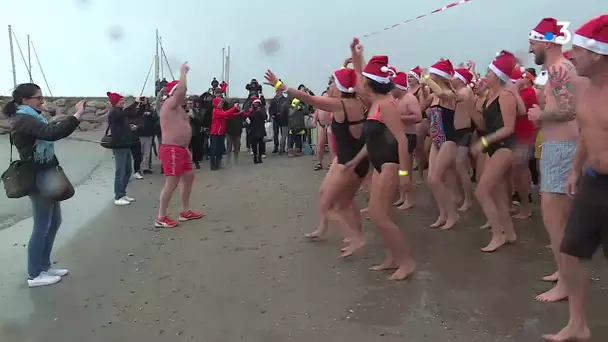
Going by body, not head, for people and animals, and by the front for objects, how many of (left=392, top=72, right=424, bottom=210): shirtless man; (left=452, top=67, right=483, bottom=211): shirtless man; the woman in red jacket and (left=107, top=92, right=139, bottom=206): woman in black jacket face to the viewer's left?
2

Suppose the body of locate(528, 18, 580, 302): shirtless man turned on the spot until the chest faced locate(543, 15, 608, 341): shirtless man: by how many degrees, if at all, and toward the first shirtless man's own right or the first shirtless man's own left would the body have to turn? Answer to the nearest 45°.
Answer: approximately 90° to the first shirtless man's own left

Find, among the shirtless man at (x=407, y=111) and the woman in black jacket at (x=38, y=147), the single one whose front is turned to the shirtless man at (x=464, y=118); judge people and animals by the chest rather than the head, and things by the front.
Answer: the woman in black jacket

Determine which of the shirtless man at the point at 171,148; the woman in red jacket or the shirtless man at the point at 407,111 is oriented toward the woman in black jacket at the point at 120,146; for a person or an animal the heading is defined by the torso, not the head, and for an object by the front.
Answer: the shirtless man at the point at 407,111

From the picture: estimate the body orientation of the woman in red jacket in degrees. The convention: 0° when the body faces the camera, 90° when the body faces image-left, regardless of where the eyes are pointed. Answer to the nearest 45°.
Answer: approximately 270°

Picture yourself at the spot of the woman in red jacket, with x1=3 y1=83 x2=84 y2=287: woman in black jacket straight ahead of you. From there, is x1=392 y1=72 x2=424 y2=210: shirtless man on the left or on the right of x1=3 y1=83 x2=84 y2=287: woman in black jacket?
left

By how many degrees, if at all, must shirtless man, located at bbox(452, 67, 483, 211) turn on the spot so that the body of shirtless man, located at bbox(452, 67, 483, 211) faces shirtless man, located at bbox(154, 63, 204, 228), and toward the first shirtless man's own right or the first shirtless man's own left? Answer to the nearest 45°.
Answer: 0° — they already face them

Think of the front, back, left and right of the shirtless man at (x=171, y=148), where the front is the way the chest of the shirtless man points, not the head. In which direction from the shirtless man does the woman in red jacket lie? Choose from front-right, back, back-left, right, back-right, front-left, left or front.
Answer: left

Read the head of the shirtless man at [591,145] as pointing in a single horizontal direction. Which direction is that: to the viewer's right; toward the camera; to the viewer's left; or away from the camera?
to the viewer's left

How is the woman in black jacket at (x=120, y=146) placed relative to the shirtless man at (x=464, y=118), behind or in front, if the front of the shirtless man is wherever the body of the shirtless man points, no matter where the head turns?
in front

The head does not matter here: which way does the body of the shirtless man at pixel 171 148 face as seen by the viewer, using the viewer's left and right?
facing to the right of the viewer

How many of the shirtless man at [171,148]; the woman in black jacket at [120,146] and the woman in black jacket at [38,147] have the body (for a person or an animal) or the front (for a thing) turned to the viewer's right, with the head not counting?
3

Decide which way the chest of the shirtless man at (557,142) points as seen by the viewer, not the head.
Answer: to the viewer's left

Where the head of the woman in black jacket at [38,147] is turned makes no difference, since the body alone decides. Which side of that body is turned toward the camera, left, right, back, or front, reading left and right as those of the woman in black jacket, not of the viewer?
right

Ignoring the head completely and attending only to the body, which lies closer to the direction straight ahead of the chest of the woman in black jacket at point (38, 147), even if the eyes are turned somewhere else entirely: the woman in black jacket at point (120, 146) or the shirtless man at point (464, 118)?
the shirtless man
